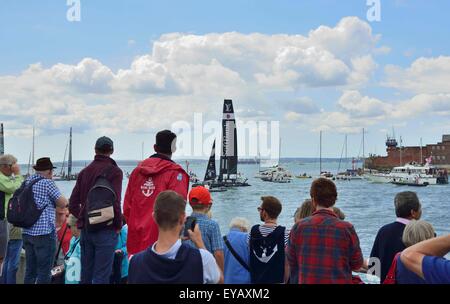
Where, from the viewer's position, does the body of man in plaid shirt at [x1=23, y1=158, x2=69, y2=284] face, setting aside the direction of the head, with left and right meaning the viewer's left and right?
facing away from the viewer and to the right of the viewer

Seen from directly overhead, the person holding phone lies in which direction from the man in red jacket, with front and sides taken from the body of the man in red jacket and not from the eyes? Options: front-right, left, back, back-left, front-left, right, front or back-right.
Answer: back-right

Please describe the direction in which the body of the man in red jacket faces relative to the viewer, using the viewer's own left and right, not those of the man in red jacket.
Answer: facing away from the viewer and to the right of the viewer

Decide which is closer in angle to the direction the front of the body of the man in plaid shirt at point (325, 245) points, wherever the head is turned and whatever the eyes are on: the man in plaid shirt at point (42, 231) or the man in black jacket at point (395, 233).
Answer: the man in black jacket

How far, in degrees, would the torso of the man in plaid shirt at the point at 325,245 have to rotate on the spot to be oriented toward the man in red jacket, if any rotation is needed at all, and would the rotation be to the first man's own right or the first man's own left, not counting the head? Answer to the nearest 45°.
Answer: approximately 90° to the first man's own left

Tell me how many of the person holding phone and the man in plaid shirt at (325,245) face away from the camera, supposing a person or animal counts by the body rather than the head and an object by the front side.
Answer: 2

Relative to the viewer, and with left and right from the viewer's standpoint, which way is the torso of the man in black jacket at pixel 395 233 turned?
facing away from the viewer and to the right of the viewer

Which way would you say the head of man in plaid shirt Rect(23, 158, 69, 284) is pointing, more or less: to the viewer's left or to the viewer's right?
to the viewer's right

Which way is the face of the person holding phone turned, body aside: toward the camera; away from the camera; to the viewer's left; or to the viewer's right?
away from the camera

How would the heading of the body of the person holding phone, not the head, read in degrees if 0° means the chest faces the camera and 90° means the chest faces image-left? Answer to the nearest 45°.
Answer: approximately 180°

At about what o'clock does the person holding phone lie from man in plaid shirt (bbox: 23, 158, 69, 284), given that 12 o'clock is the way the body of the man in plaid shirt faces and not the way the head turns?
The person holding phone is roughly at 4 o'clock from the man in plaid shirt.

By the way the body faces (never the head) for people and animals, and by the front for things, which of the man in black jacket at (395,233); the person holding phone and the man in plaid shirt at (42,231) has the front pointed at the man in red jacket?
the person holding phone

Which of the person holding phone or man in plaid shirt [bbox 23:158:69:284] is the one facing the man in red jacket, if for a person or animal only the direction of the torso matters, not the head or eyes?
the person holding phone

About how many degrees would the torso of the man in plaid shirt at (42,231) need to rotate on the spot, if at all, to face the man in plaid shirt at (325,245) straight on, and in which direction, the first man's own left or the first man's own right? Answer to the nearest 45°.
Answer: approximately 90° to the first man's own right

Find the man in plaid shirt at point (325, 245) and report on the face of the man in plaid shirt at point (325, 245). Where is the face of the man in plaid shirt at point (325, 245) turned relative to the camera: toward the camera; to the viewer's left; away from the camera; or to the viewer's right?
away from the camera
